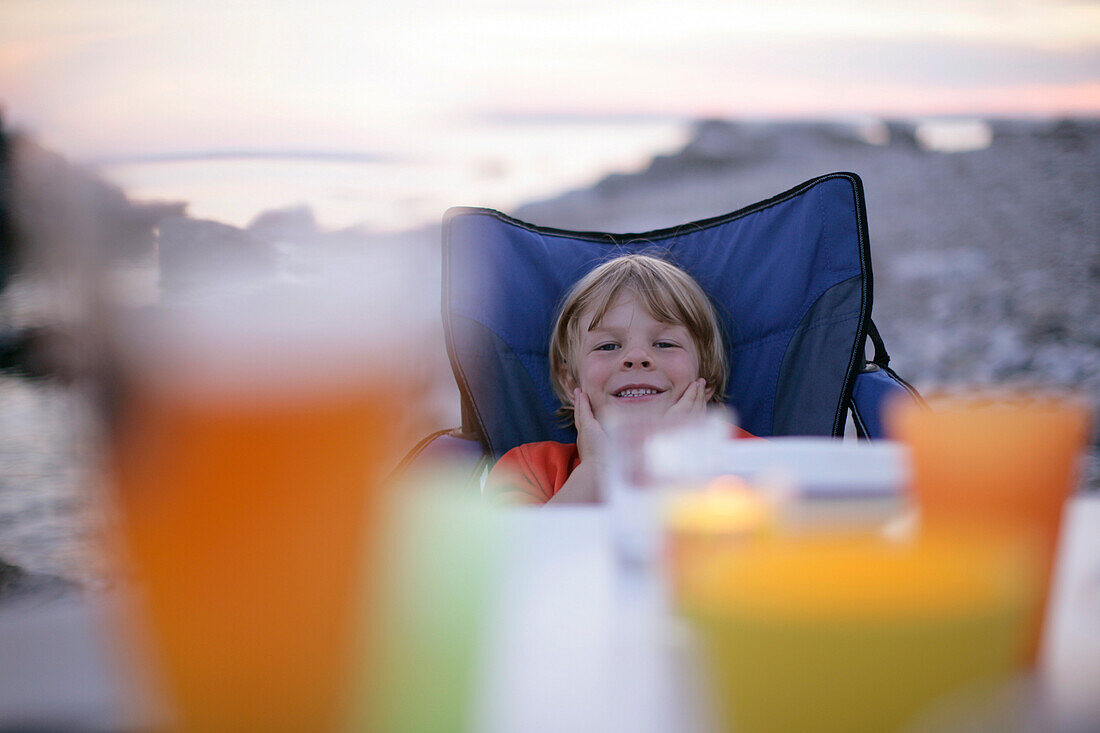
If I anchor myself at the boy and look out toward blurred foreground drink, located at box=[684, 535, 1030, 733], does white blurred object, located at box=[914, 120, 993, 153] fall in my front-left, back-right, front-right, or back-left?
back-left

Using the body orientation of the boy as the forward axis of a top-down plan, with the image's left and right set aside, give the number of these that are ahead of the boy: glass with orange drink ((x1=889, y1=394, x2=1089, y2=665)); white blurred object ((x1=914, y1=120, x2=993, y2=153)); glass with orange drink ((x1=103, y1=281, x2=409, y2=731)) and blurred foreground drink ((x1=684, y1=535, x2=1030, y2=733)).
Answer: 3

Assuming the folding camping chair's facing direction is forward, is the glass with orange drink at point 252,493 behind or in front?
in front

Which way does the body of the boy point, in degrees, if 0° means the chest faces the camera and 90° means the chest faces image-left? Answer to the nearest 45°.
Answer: approximately 0°

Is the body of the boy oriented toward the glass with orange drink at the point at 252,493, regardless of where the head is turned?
yes

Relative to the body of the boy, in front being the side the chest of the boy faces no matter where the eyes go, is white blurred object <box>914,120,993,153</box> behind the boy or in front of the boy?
behind

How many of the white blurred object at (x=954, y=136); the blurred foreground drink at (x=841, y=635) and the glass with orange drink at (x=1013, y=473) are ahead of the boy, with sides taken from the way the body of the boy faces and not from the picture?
2

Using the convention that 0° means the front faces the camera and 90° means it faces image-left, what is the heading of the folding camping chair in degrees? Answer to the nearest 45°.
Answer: approximately 0°

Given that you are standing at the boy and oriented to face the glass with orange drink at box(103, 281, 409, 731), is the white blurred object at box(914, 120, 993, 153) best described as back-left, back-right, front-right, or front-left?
back-left

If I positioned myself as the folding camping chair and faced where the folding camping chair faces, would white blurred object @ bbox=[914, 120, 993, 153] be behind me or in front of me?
behind

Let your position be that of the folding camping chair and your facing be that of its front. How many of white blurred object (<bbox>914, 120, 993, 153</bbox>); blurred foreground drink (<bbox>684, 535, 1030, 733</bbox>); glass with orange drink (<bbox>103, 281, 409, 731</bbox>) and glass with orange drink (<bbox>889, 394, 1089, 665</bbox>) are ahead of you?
3

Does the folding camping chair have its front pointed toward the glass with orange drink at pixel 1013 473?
yes
